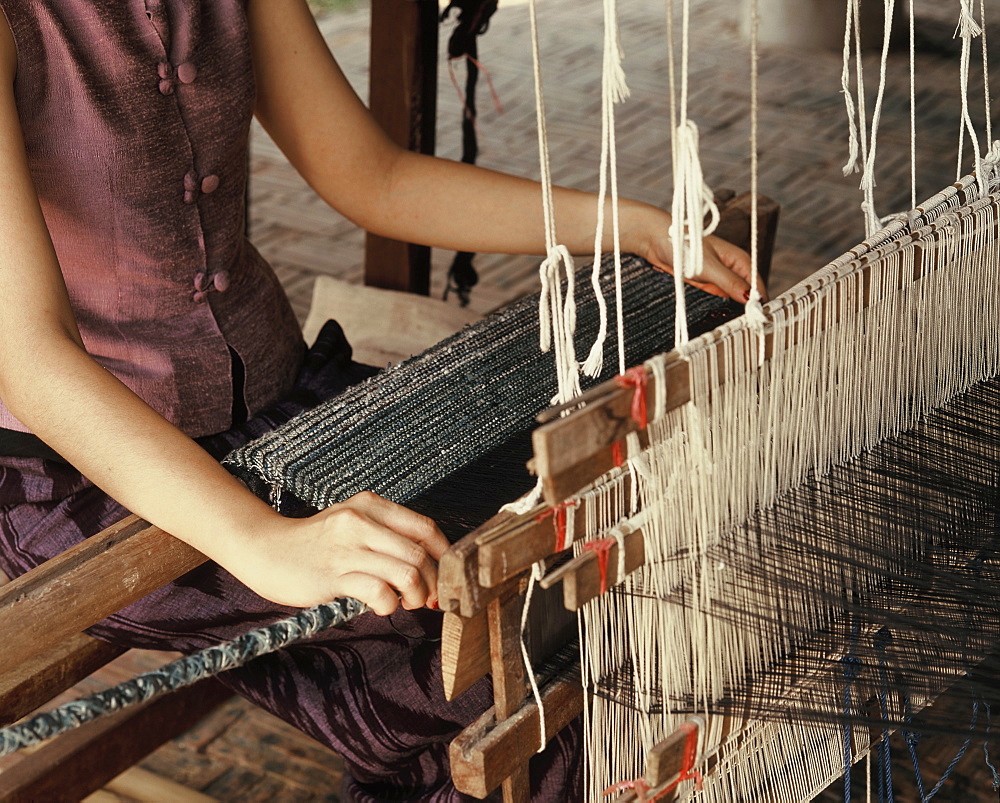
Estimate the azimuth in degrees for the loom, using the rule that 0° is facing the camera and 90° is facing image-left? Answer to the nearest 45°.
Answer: approximately 135°

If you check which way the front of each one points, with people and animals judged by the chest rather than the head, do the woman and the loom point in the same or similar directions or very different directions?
very different directions

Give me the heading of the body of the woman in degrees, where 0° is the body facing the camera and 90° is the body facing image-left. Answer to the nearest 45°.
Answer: approximately 315°

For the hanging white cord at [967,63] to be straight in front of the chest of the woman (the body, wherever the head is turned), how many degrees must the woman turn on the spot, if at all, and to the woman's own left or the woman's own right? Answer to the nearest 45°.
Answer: approximately 45° to the woman's own left
